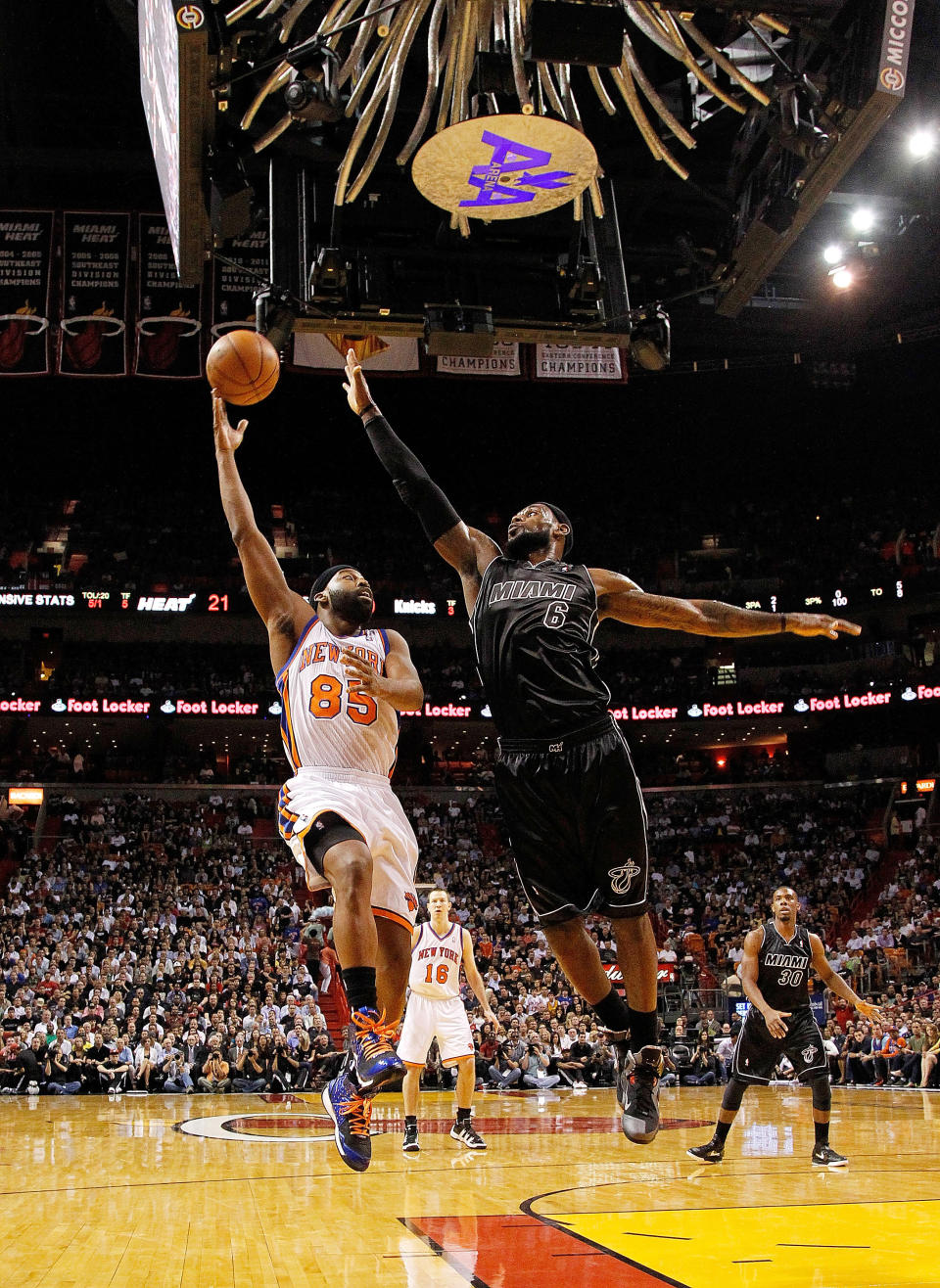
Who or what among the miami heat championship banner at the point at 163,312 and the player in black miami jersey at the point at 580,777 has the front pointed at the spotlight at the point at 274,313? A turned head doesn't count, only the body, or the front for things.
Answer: the miami heat championship banner

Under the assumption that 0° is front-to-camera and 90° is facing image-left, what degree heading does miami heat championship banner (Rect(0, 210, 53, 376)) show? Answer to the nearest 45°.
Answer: approximately 0°

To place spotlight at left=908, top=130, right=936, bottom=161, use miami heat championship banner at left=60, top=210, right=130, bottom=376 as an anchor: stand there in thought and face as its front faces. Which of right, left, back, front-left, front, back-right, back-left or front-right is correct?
front-left

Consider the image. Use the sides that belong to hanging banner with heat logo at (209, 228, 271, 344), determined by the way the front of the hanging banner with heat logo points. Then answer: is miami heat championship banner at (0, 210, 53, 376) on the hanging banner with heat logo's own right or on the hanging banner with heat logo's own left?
on the hanging banner with heat logo's own right

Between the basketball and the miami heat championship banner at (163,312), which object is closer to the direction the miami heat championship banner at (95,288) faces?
the basketball

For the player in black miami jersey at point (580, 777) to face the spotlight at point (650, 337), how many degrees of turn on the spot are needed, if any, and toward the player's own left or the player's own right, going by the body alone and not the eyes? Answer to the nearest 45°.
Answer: approximately 180°

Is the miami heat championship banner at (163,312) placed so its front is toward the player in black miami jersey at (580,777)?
yes
